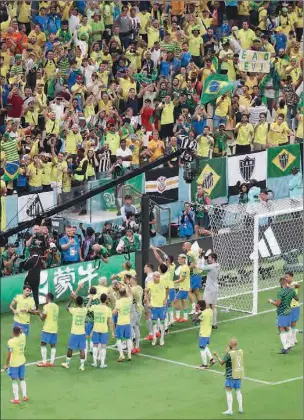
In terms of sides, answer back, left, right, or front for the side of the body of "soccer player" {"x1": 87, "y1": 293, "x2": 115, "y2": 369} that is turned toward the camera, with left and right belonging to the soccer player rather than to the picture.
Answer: back

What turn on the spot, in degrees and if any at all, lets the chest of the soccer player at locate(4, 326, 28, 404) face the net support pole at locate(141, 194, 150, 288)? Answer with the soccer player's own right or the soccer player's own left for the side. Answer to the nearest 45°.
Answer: approximately 90° to the soccer player's own right

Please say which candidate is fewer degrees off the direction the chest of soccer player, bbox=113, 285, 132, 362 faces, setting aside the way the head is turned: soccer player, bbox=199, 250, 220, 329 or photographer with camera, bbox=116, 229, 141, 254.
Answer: the photographer with camera

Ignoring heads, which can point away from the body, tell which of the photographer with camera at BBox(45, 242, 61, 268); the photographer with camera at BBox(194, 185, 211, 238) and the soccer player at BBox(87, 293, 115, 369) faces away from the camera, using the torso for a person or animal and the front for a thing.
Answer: the soccer player

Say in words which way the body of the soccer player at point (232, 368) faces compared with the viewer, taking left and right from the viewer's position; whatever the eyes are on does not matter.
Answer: facing away from the viewer and to the left of the viewer

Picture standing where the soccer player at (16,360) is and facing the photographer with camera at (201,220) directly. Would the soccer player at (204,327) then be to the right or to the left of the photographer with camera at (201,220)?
right

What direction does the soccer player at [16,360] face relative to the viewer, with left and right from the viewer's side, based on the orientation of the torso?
facing away from the viewer and to the left of the viewer

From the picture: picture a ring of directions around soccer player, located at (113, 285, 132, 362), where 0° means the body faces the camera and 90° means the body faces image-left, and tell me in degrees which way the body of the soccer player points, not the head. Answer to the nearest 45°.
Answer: approximately 135°
